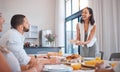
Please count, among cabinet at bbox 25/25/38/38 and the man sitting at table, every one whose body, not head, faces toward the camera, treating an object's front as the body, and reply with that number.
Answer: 1

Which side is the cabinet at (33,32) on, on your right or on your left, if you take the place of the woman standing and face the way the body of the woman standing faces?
on your right

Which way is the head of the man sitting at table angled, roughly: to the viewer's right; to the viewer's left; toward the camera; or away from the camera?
to the viewer's right

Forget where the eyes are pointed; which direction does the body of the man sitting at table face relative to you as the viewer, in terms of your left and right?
facing to the right of the viewer

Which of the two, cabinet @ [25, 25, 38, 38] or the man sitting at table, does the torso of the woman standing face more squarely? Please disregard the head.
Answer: the man sitting at table

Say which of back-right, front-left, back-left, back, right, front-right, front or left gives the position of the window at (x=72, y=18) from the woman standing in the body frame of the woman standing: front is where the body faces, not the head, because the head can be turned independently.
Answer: back-right

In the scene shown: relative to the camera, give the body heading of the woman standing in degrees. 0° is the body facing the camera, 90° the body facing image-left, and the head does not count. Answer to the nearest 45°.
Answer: approximately 45°

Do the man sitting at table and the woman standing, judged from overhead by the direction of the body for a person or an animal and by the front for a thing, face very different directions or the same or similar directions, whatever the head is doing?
very different directions
